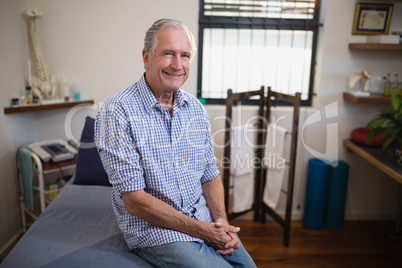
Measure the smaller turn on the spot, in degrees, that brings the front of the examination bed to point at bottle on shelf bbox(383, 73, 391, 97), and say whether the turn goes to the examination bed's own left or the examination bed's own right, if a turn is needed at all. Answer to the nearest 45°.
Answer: approximately 90° to the examination bed's own left

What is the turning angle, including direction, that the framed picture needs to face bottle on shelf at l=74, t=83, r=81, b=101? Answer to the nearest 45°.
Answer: approximately 45° to its right

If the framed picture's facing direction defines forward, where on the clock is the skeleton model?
The skeleton model is roughly at 2 o'clock from the framed picture.

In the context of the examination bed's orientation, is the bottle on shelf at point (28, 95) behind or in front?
behind

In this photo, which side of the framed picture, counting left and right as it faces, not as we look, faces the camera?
front

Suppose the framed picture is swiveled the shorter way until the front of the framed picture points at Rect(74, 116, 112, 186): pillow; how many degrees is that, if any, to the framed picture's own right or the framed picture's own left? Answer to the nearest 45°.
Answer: approximately 45° to the framed picture's own right

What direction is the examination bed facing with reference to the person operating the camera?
facing the viewer

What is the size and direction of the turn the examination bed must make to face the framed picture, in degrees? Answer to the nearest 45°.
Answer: approximately 90° to its left

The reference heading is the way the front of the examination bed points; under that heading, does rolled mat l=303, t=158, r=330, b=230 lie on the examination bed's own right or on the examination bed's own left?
on the examination bed's own left
